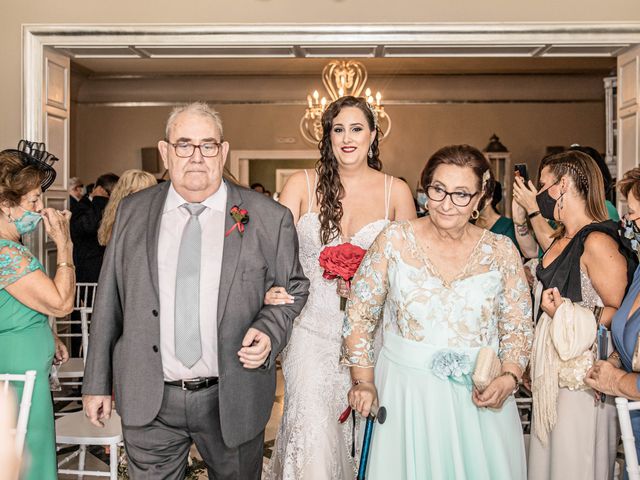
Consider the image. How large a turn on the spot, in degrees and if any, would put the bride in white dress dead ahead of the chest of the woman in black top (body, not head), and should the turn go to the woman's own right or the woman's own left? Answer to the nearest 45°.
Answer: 0° — they already face them

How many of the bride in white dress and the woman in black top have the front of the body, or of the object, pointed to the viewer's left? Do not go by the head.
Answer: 1

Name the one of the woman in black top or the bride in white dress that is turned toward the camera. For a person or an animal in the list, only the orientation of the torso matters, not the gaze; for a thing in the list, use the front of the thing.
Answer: the bride in white dress

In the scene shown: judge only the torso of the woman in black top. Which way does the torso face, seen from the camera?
to the viewer's left

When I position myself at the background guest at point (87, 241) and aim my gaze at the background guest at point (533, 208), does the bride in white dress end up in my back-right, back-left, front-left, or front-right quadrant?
front-right

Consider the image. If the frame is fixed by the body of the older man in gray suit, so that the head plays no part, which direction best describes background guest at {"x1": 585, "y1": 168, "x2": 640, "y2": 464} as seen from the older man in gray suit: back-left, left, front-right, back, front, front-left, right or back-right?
left

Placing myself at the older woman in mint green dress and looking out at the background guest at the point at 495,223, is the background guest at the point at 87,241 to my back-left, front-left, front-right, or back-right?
front-left

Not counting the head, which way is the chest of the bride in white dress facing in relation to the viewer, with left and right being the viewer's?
facing the viewer

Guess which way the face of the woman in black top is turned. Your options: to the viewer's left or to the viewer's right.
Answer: to the viewer's left

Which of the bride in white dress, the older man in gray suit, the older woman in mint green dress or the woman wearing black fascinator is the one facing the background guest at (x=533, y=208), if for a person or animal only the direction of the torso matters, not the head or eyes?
the woman wearing black fascinator

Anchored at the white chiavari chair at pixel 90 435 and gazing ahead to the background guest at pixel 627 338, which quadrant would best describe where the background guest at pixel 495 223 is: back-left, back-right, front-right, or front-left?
front-left

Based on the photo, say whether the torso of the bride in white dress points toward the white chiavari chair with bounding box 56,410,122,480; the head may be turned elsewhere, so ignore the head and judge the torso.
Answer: no

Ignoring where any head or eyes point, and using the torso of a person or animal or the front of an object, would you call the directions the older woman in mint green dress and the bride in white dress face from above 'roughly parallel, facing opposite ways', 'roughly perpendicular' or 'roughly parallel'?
roughly parallel

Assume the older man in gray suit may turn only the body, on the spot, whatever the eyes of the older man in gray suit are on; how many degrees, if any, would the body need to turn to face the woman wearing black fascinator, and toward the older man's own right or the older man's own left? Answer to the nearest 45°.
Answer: approximately 135° to the older man's own right

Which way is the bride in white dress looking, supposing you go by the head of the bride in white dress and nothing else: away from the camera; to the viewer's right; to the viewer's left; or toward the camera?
toward the camera

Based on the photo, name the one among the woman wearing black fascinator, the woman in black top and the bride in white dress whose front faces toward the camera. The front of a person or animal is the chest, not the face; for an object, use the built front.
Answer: the bride in white dress

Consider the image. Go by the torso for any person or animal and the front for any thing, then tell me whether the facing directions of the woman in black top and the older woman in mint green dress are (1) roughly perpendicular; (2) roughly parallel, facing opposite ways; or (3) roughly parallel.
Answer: roughly perpendicular

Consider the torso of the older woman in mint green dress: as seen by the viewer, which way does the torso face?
toward the camera

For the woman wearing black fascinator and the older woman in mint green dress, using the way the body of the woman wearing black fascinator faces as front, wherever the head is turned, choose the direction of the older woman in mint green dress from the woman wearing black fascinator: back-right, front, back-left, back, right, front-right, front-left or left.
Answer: front-right

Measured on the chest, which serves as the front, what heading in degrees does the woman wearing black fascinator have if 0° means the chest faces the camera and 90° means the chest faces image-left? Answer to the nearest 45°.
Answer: approximately 270°
